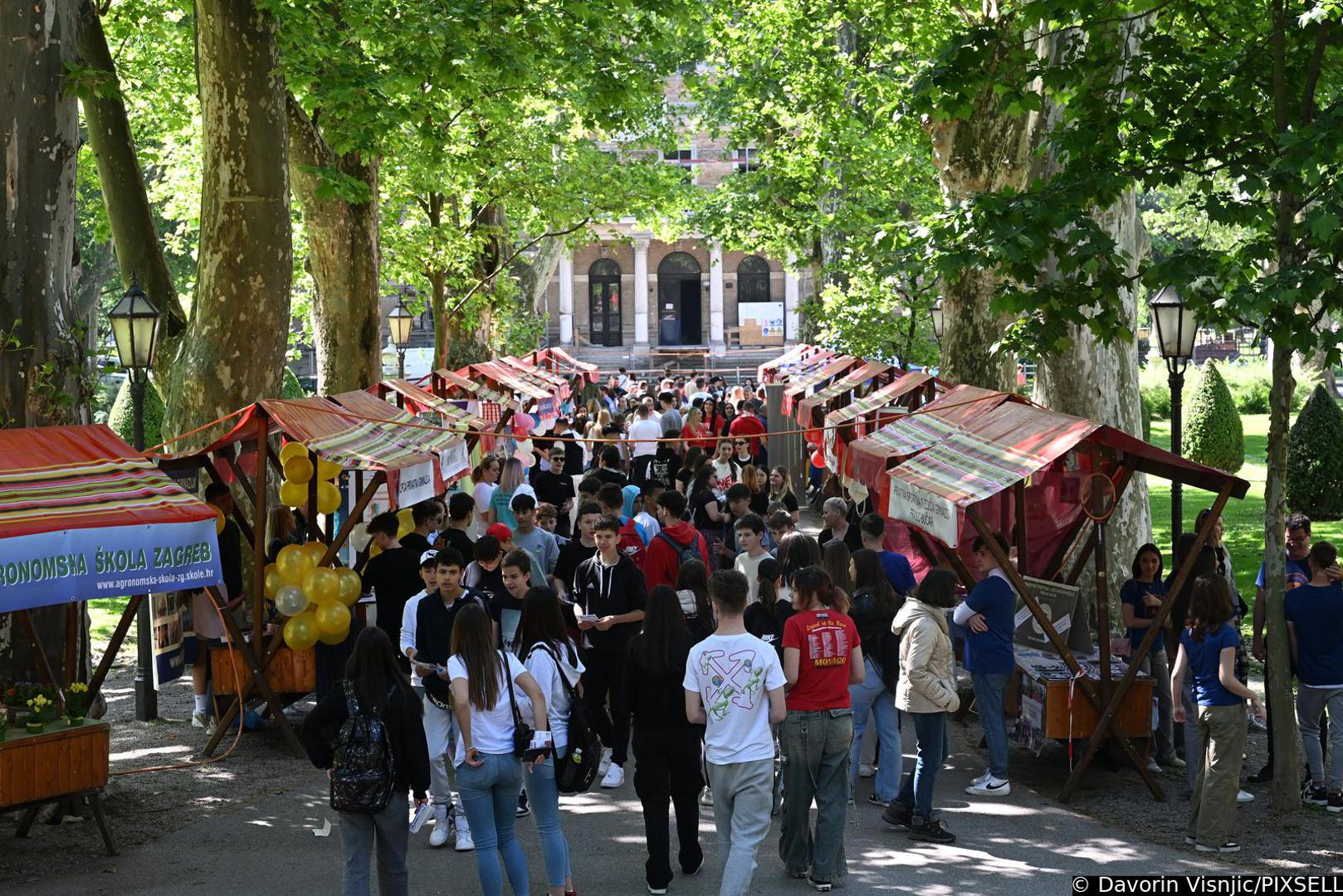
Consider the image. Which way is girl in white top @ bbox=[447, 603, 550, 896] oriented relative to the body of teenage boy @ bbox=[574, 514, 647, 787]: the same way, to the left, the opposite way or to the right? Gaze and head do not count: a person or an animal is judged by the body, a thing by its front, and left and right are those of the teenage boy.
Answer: the opposite way

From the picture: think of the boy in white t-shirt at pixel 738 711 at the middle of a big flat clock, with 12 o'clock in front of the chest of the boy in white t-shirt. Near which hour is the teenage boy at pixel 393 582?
The teenage boy is roughly at 11 o'clock from the boy in white t-shirt.

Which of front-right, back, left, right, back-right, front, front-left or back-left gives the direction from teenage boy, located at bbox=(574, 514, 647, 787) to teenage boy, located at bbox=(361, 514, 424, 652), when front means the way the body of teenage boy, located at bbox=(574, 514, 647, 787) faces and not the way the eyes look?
back-right

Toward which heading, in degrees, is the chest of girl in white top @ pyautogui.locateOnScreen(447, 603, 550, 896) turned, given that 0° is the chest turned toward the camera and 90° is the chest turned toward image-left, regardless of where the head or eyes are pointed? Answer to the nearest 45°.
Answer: approximately 180°

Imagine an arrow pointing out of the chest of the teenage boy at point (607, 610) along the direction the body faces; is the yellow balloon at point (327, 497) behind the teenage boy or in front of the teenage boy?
behind

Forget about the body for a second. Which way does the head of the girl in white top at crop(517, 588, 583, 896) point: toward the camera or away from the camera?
away from the camera

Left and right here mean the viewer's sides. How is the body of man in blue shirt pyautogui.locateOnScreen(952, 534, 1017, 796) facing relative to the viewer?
facing to the left of the viewer

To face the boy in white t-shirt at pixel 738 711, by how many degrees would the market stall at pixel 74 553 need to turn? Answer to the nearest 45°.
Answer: approximately 45° to its left

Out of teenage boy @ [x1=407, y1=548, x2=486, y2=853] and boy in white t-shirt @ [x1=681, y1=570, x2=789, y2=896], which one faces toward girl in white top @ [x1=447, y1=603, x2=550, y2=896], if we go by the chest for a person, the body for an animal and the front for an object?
the teenage boy

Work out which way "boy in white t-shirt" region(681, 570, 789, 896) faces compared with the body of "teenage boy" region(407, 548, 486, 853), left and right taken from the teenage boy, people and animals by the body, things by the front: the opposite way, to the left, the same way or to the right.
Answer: the opposite way

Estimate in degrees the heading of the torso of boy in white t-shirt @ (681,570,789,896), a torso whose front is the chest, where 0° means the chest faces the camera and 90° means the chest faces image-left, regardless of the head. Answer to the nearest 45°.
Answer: approximately 180°

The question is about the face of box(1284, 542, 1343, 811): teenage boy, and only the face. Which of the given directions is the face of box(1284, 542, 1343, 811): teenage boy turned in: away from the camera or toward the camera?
away from the camera
